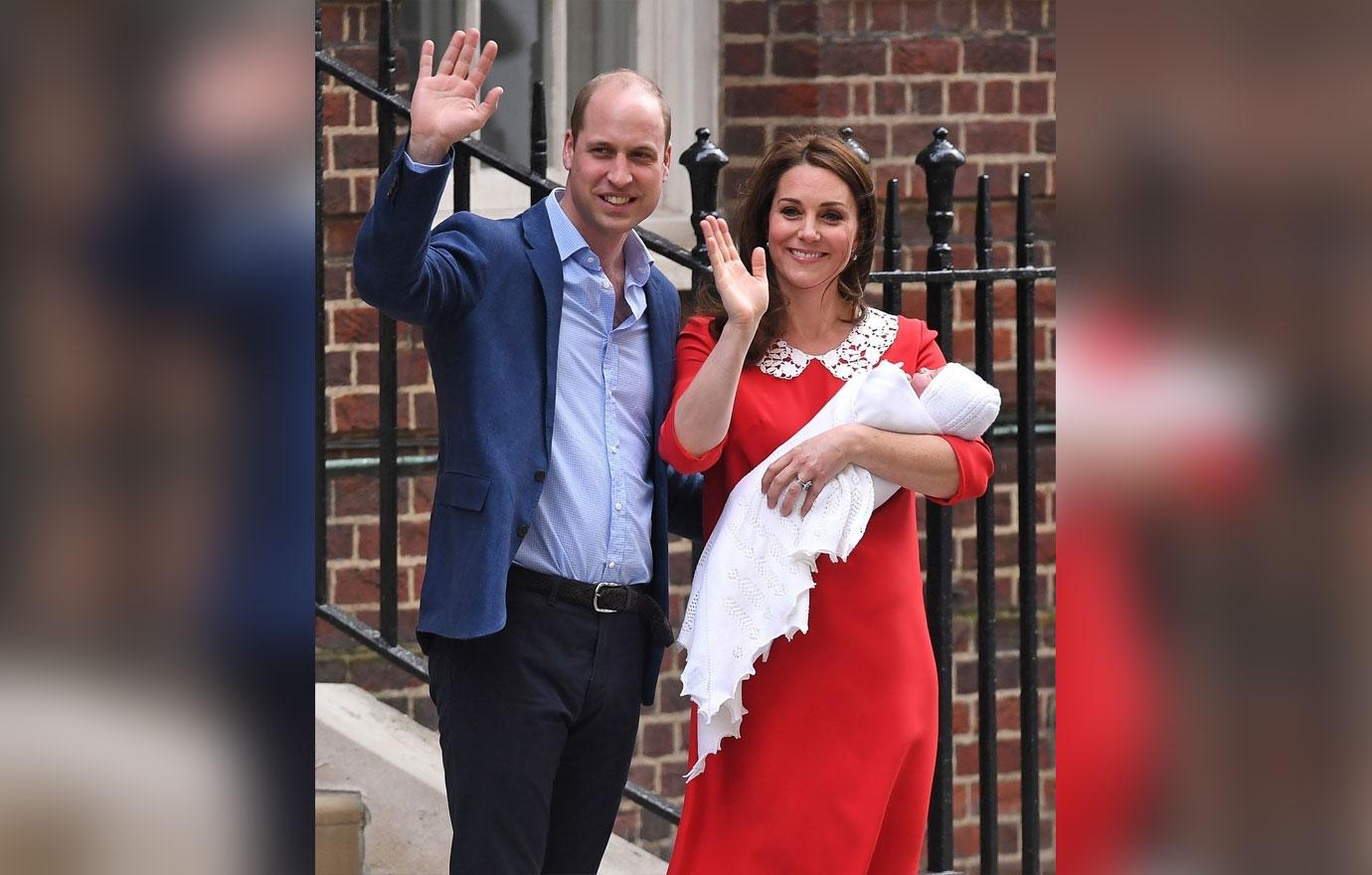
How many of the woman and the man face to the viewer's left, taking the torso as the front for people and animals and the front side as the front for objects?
0

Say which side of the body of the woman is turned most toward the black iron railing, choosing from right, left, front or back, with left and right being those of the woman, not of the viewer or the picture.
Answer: back

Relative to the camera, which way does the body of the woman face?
toward the camera
